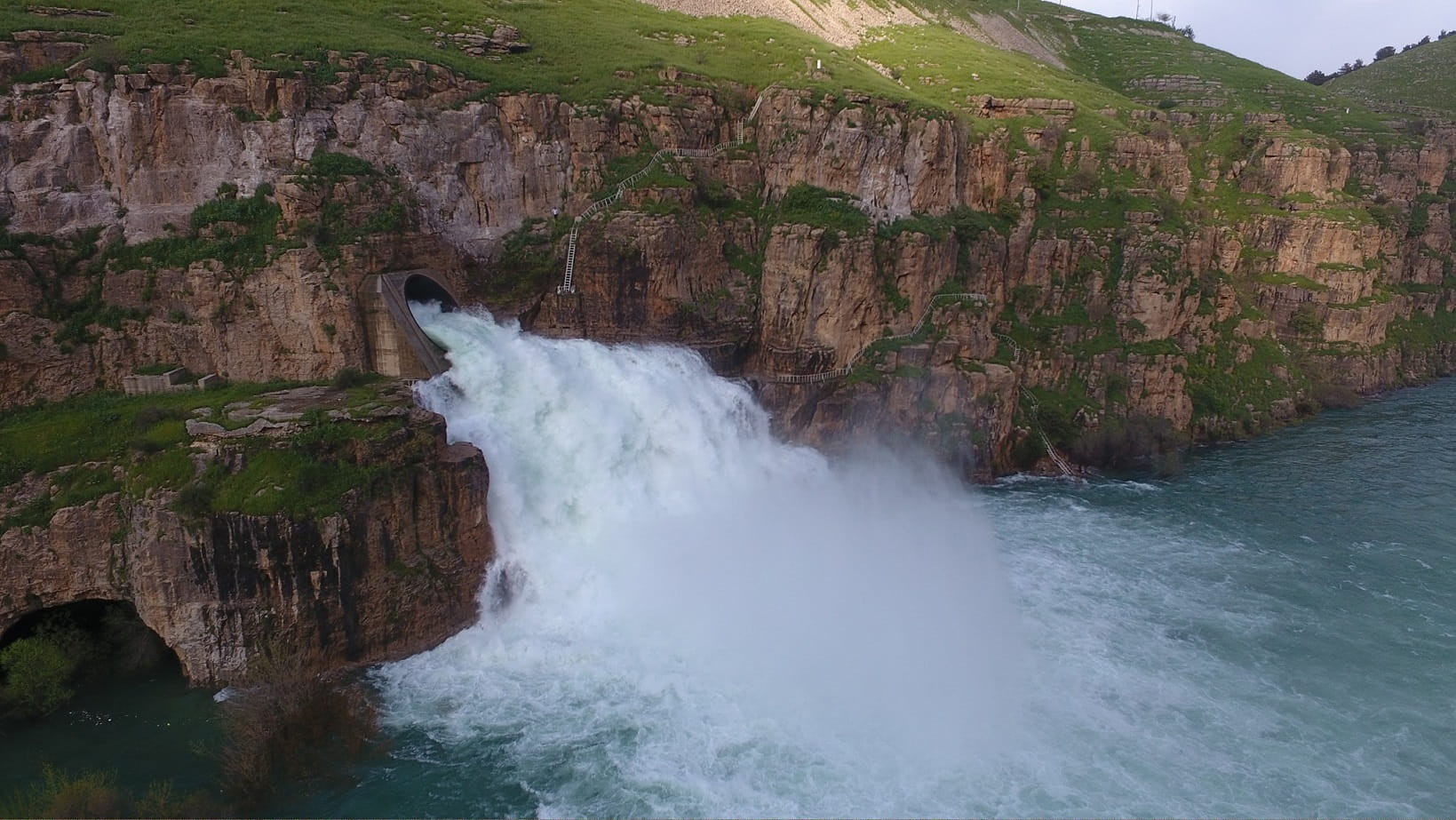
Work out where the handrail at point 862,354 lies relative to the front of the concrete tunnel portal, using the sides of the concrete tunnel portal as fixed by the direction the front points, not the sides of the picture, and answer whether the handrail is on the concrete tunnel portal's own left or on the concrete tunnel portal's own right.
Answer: on the concrete tunnel portal's own left

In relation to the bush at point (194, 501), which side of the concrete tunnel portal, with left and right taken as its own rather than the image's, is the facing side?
right

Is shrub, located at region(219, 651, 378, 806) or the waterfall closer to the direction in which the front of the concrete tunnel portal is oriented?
the waterfall

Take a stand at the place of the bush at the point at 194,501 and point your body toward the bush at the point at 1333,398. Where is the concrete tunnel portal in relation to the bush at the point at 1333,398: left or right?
left

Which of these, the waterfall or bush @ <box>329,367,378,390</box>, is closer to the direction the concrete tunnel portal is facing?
the waterfall

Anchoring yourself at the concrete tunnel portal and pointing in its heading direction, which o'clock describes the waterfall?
The waterfall is roughly at 12 o'clock from the concrete tunnel portal.

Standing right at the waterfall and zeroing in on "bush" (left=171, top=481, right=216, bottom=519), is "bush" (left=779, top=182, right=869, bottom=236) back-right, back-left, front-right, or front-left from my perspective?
back-right

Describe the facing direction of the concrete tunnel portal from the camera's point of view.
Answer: facing the viewer and to the right of the viewer

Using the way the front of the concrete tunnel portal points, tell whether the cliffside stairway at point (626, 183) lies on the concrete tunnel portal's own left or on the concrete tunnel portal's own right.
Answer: on the concrete tunnel portal's own left

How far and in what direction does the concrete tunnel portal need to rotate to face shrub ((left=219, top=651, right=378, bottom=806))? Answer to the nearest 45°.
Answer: approximately 45° to its right

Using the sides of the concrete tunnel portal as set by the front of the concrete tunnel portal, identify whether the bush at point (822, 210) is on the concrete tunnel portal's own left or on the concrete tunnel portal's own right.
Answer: on the concrete tunnel portal's own left

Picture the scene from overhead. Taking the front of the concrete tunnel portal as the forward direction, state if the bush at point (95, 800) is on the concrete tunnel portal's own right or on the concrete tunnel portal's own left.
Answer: on the concrete tunnel portal's own right
